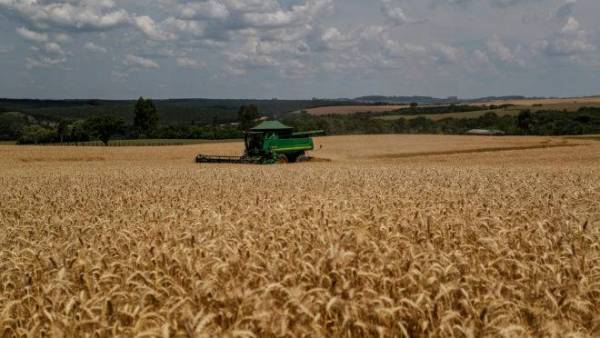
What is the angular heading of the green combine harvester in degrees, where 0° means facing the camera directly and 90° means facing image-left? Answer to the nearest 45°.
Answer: approximately 45°
